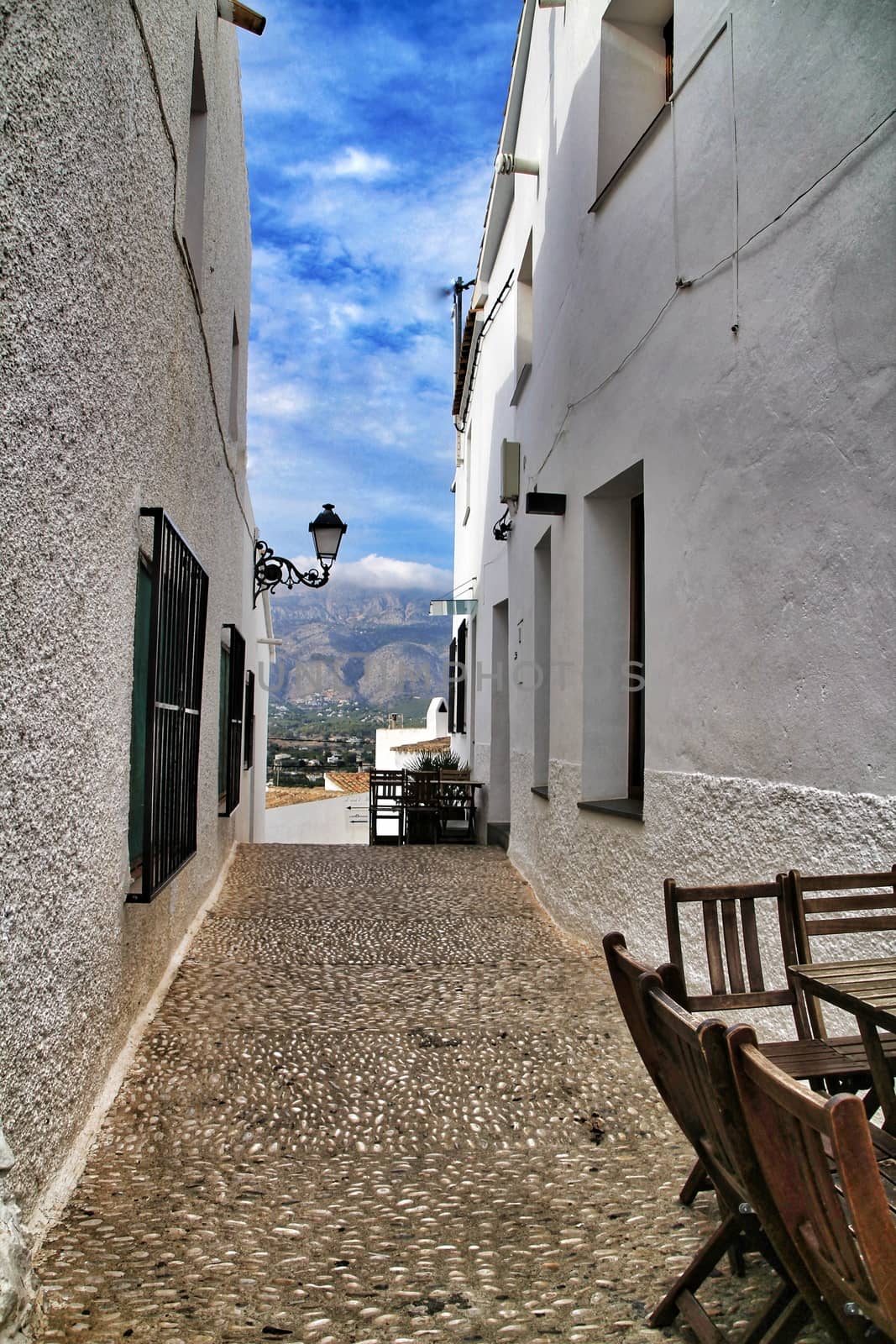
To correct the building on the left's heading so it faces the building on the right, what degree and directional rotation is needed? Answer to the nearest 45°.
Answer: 0° — it already faces it

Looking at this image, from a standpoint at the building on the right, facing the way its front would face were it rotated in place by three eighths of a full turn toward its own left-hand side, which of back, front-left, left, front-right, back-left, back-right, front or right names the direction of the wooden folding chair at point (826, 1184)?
front-right

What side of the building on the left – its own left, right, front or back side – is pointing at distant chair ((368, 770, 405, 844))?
left

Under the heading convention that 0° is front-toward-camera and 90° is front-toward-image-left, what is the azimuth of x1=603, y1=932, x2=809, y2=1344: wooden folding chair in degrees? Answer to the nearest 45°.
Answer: approximately 225°

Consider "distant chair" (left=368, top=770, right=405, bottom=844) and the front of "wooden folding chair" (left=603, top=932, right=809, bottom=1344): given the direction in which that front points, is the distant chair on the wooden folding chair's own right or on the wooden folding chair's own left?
on the wooden folding chair's own left

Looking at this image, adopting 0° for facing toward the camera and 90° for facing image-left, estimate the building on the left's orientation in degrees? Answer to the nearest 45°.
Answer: approximately 270°

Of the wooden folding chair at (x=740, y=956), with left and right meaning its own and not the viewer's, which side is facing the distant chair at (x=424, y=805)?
back

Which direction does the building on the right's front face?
to the viewer's left

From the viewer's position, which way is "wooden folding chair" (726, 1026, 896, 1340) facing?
facing away from the viewer and to the right of the viewer

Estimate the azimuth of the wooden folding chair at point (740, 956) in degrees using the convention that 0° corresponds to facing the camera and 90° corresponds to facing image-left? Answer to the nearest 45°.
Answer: approximately 315°
